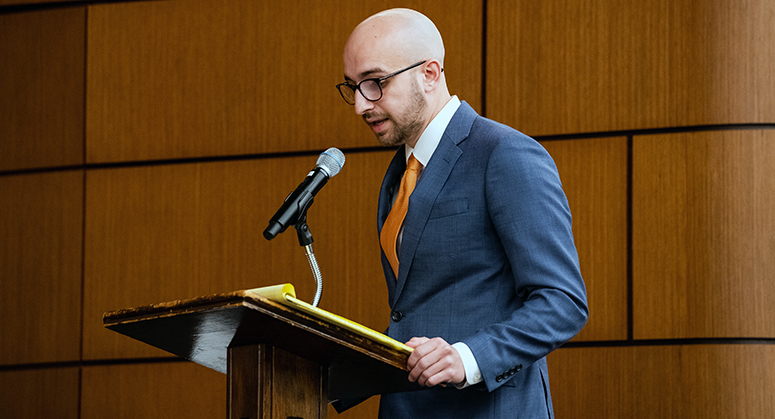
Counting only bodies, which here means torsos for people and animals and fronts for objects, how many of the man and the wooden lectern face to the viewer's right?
0

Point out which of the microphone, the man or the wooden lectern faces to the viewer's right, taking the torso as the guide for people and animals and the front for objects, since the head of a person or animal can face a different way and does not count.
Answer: the microphone

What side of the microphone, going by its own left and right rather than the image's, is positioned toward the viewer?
right

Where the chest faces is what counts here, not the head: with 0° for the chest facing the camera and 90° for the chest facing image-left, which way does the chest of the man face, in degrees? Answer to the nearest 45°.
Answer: approximately 45°

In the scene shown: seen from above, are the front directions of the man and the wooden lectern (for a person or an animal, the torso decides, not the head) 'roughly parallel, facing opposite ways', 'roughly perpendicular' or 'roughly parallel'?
roughly parallel
